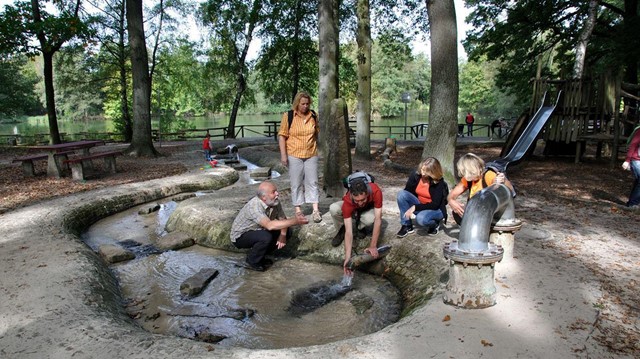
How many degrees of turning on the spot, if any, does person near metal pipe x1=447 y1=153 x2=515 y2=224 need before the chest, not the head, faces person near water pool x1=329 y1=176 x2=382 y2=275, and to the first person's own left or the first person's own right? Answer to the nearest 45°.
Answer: approximately 45° to the first person's own right

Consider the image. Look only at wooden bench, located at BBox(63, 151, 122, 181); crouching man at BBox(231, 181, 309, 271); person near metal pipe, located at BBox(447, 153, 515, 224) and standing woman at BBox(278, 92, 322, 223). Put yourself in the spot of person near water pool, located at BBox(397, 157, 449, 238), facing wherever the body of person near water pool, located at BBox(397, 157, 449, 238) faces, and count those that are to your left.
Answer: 1

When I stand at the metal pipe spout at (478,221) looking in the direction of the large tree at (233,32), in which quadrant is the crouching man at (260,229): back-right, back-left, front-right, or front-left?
front-left

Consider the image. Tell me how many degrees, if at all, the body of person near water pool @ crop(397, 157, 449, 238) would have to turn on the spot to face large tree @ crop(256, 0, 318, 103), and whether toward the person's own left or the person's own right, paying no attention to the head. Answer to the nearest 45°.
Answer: approximately 135° to the person's own right

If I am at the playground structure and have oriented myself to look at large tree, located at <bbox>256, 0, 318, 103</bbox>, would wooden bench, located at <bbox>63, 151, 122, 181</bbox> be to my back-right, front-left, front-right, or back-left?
front-left

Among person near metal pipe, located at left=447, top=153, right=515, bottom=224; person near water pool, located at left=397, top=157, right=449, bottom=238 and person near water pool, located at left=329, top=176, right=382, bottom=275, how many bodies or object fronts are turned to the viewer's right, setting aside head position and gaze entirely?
0

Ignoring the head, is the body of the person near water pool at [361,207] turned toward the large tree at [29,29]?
no

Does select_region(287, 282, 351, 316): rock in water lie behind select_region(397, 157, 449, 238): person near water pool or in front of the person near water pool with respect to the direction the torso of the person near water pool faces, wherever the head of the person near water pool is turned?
in front

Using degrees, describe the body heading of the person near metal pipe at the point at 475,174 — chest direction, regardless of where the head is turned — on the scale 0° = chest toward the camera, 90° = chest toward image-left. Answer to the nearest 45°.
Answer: approximately 45°

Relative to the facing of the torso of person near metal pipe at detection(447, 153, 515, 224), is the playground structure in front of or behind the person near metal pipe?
behind

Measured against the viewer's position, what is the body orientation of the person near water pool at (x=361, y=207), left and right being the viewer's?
facing the viewer

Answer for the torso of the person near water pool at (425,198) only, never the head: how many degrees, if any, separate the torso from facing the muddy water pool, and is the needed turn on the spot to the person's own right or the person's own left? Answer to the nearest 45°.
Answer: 0° — they already face it

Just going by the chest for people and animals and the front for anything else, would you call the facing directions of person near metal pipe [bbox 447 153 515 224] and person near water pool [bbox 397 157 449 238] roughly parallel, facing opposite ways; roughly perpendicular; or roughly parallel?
roughly parallel

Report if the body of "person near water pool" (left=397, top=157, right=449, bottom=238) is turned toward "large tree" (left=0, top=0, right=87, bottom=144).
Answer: no

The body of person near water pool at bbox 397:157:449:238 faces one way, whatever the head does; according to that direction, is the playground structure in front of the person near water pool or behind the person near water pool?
behind

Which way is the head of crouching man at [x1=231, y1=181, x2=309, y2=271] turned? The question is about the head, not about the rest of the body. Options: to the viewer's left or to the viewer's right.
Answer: to the viewer's right

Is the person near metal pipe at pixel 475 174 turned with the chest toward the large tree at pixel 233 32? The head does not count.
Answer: no

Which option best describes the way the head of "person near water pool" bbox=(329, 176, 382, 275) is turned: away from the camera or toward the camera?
toward the camera

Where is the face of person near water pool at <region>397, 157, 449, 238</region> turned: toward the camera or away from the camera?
toward the camera

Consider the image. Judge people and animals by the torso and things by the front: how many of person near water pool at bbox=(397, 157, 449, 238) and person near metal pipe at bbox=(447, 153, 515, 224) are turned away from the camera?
0
